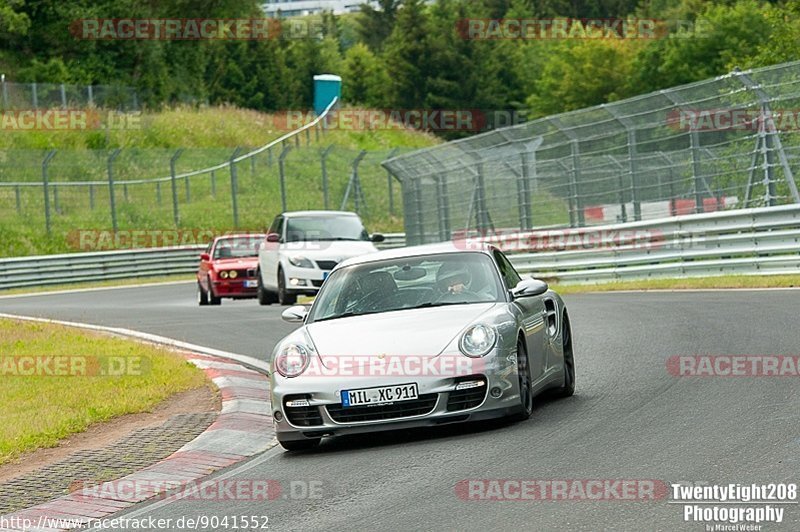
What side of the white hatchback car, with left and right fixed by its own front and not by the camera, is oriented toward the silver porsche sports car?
front

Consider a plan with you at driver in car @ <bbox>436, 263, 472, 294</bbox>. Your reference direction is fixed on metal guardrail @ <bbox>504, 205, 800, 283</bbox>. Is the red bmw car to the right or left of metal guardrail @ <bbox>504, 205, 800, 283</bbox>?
left

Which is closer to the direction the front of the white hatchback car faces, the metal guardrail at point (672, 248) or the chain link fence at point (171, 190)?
the metal guardrail

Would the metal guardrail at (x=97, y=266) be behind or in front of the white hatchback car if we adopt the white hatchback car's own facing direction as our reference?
behind

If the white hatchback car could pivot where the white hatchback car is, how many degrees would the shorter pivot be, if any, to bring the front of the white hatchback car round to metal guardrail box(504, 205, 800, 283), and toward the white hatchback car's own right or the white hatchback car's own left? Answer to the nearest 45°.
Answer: approximately 90° to the white hatchback car's own left

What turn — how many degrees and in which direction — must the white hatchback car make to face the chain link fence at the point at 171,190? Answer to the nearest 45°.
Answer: approximately 180°

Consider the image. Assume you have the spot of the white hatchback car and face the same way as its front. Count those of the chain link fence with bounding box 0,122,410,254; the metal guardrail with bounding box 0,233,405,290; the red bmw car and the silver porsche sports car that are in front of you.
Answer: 1

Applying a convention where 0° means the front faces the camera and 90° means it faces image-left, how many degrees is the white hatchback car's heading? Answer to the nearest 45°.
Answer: approximately 0°

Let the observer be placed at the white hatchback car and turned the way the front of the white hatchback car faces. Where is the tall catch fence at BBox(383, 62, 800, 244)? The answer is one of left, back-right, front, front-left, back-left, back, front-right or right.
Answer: left
